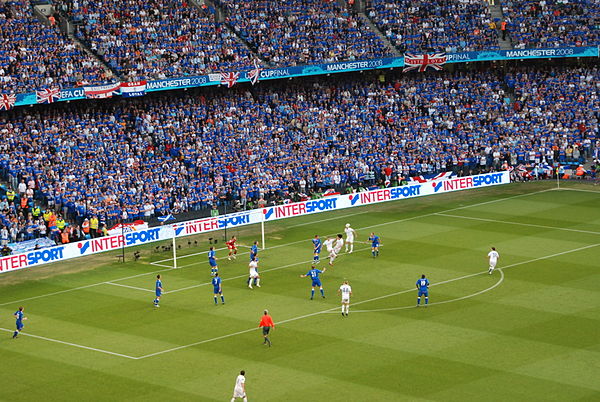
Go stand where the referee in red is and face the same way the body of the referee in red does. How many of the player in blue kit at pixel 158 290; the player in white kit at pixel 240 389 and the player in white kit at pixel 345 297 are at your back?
1

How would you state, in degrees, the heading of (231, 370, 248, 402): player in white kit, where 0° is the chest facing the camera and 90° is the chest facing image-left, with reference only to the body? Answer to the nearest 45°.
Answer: approximately 225°

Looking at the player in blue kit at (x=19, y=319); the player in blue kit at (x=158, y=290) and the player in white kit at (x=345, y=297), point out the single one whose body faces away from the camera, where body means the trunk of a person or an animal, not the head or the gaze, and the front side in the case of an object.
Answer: the player in white kit

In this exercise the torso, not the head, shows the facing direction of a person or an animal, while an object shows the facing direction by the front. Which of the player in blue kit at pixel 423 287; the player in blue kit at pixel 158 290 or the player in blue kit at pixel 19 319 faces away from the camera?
the player in blue kit at pixel 423 287

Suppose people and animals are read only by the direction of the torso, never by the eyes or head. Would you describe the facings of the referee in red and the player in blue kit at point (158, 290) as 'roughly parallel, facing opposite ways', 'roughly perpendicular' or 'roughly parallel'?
roughly perpendicular

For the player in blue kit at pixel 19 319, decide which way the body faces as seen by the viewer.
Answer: to the viewer's right

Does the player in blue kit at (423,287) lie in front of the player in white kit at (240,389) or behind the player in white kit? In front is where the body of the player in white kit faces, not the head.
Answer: in front

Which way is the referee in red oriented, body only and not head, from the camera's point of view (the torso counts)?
away from the camera

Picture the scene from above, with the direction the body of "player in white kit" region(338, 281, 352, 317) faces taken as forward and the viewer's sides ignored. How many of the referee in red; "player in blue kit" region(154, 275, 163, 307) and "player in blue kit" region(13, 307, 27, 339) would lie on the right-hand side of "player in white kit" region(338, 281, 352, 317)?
0

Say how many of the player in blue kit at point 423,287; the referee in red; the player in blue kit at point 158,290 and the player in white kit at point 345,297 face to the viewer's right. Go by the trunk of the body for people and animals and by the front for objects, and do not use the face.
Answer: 1

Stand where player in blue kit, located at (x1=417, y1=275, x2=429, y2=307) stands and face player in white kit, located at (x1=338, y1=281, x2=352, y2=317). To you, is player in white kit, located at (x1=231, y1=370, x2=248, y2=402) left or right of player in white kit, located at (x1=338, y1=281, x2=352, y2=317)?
left

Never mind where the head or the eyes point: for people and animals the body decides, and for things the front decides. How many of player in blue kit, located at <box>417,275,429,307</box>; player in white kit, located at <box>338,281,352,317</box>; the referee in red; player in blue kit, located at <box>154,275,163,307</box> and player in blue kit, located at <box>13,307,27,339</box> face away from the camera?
3

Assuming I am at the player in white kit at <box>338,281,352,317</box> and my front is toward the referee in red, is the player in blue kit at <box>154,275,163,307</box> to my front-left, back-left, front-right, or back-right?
front-right

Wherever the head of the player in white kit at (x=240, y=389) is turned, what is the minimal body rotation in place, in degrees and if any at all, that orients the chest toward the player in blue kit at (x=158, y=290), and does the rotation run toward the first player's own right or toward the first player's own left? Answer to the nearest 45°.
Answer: approximately 45° to the first player's own left

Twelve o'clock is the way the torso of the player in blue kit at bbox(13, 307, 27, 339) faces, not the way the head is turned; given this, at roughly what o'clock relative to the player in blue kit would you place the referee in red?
The referee in red is roughly at 1 o'clock from the player in blue kit.
